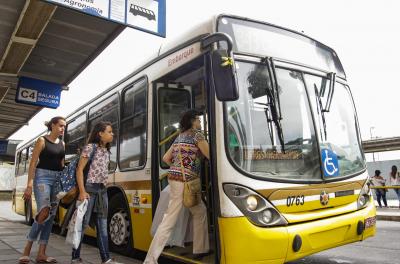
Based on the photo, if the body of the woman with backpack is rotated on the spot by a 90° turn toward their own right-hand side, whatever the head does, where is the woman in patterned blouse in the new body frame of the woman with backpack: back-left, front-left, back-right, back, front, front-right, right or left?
front-left

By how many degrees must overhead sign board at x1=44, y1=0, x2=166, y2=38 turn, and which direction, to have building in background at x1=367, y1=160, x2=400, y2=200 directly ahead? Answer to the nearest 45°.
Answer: approximately 90° to its left

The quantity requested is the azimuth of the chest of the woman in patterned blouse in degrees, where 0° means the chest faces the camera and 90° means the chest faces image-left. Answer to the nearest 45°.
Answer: approximately 225°

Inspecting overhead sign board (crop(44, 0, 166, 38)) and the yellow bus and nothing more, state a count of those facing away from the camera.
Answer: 0

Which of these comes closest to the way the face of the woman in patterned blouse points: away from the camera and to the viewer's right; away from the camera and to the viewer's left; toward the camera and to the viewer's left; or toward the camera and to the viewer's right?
away from the camera and to the viewer's right

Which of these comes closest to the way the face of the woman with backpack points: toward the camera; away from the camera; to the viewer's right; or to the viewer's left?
to the viewer's right

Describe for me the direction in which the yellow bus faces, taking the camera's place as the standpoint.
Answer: facing the viewer and to the right of the viewer
